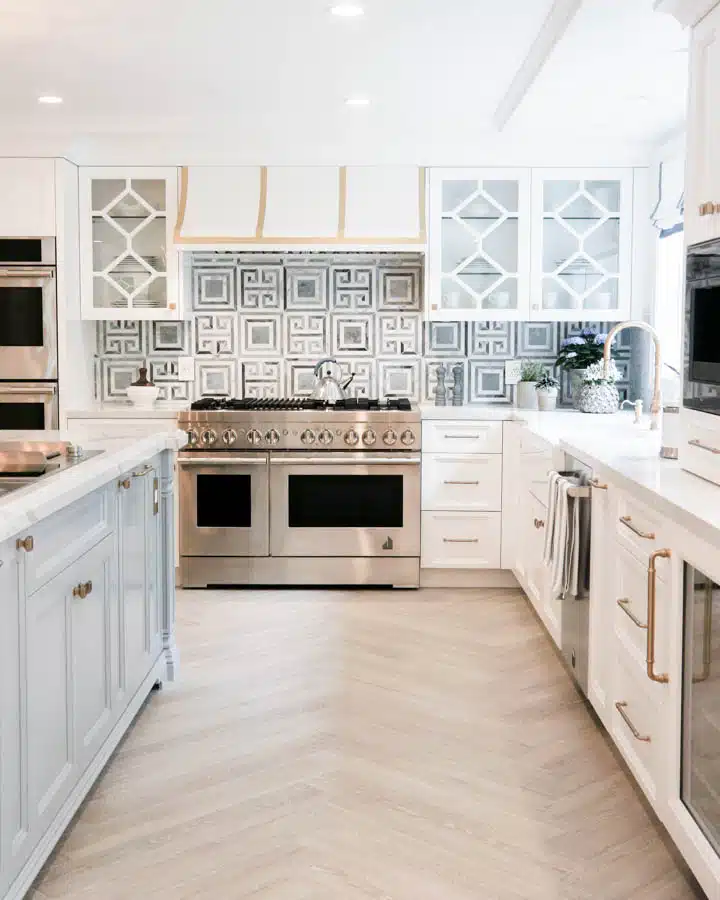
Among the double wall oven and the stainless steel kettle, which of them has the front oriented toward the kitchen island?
the double wall oven

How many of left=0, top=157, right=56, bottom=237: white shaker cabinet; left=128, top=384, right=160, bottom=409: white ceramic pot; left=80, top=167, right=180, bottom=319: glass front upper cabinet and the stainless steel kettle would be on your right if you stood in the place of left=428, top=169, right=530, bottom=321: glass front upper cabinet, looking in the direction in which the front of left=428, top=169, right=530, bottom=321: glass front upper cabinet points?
4

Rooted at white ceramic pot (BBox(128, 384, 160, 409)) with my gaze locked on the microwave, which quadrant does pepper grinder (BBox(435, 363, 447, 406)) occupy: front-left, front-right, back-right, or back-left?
front-left

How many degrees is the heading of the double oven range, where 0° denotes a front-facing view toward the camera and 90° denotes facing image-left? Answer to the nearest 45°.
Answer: approximately 0°

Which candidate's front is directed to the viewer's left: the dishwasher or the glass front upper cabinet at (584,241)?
the dishwasher

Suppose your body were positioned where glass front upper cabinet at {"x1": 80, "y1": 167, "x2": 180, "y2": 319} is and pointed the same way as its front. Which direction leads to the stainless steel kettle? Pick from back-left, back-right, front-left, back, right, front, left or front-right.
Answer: left

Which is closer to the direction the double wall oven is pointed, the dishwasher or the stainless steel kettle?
the dishwasher

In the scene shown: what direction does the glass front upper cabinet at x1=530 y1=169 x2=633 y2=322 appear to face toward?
toward the camera

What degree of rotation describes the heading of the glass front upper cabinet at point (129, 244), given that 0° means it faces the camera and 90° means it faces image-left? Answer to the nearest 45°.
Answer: approximately 0°

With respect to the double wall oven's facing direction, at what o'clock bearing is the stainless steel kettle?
The stainless steel kettle is roughly at 9 o'clock from the double wall oven.

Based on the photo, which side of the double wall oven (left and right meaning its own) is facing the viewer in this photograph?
front

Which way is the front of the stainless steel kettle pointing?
to the viewer's right
